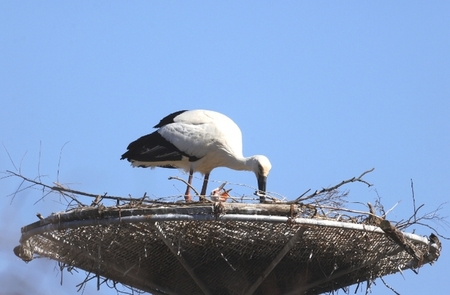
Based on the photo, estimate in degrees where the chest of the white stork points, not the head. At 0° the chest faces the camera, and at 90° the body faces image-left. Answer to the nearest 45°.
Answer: approximately 270°
